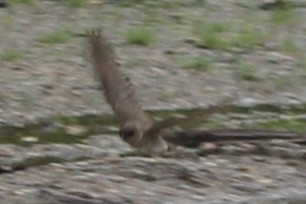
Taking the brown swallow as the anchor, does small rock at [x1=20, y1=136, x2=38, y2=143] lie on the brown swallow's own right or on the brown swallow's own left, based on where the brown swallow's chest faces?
on the brown swallow's own right

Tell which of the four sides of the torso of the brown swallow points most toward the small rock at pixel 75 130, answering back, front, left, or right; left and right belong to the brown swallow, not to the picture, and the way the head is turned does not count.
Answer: right

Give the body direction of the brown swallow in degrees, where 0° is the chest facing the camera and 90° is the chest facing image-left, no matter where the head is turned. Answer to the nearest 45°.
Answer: approximately 45°
